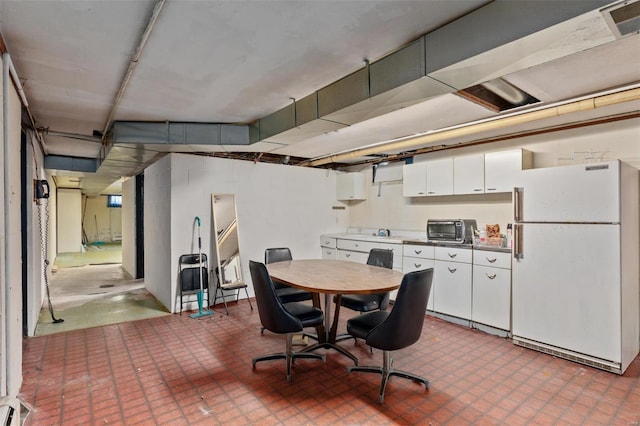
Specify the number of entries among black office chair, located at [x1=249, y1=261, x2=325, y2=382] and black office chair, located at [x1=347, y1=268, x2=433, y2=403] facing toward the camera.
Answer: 0

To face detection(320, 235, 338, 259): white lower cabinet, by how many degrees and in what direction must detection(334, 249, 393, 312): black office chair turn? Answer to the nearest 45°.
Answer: approximately 135° to its right

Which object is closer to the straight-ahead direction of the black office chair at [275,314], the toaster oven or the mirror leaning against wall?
the toaster oven

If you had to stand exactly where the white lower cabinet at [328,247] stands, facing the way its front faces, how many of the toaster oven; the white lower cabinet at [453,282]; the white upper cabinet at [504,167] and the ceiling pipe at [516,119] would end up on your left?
4

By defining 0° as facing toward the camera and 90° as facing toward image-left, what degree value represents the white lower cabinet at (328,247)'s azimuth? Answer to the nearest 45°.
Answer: approximately 45°

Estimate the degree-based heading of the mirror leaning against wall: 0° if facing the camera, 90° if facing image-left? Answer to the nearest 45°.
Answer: approximately 315°

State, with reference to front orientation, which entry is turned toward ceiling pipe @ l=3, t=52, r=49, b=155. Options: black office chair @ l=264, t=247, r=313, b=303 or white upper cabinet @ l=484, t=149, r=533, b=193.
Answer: the white upper cabinet

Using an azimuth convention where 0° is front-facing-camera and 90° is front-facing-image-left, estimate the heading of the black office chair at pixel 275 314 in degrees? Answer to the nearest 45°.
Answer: approximately 225°

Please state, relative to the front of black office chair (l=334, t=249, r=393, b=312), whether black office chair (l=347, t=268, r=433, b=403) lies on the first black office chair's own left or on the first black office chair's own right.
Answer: on the first black office chair's own left

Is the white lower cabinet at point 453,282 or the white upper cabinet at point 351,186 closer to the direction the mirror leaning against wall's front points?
the white lower cabinet

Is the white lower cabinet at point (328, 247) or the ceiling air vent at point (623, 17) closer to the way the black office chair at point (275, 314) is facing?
the white lower cabinet

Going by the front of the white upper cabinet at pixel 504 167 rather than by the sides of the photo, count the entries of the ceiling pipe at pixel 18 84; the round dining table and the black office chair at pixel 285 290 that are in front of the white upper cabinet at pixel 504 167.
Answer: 3
